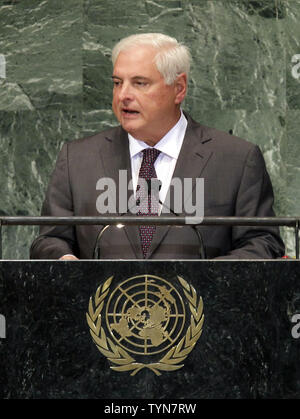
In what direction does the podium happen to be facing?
toward the camera

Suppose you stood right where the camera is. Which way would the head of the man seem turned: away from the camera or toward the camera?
toward the camera

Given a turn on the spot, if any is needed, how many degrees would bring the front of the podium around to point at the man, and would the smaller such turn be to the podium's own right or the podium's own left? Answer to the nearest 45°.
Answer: approximately 180°
